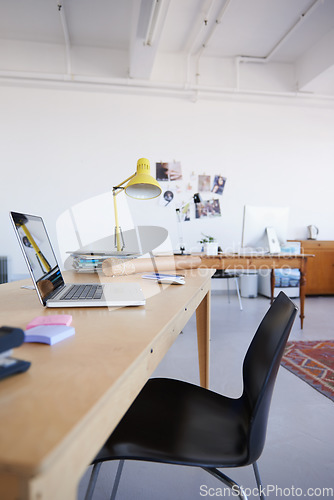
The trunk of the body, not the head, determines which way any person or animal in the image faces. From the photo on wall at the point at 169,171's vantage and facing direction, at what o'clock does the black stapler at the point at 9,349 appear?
The black stapler is roughly at 12 o'clock from the photo on wall.

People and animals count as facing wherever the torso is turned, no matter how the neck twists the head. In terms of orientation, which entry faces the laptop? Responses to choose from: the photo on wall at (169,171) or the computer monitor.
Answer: the photo on wall

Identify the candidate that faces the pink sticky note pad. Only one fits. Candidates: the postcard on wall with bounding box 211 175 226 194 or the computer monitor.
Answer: the postcard on wall

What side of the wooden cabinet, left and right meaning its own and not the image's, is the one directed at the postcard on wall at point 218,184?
right

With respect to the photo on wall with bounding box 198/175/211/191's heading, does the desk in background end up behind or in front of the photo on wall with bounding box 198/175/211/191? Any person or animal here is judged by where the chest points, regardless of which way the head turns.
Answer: in front

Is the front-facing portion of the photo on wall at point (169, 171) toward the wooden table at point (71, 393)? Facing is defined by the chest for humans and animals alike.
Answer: yes

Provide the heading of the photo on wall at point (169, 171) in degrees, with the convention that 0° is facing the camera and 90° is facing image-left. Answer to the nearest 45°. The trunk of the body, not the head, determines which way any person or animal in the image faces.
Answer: approximately 0°

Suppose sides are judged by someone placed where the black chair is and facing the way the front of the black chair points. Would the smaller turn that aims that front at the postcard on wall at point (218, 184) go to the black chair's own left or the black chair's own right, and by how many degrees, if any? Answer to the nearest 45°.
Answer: approximately 90° to the black chair's own right

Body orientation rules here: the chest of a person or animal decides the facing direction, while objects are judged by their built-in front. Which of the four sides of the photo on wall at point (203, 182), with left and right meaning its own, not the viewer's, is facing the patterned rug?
front

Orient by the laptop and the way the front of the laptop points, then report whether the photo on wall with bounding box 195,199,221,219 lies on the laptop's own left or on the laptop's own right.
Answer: on the laptop's own left

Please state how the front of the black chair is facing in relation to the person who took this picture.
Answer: facing to the left of the viewer
